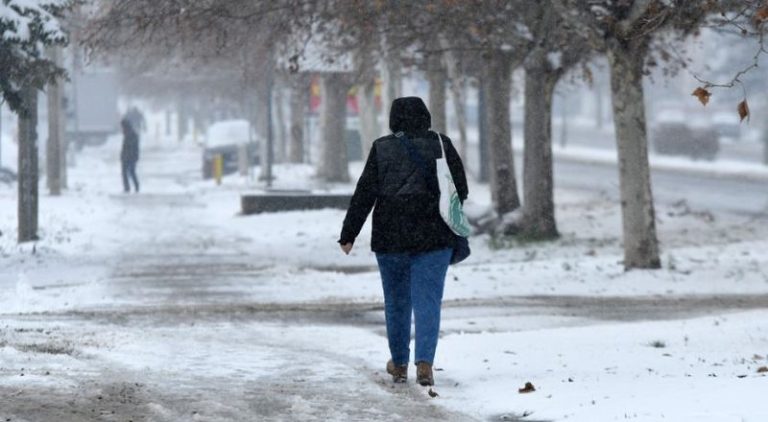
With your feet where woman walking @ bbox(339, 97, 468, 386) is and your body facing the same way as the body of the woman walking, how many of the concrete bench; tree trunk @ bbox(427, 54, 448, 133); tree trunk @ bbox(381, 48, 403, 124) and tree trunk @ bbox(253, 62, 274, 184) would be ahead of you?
4

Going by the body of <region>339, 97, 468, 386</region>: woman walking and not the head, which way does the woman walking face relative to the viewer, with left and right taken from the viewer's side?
facing away from the viewer

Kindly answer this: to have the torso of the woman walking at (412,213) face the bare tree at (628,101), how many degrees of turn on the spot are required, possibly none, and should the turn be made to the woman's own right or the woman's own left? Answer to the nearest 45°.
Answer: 0° — they already face it

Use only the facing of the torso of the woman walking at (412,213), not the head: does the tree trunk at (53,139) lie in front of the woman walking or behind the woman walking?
in front

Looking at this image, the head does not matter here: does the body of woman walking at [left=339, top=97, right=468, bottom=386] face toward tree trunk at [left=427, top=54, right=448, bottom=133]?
yes

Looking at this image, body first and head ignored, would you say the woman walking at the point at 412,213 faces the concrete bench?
yes

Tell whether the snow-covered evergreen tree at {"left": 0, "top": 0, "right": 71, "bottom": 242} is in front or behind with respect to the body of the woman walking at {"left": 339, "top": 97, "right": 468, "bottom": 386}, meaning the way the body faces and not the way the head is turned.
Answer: in front

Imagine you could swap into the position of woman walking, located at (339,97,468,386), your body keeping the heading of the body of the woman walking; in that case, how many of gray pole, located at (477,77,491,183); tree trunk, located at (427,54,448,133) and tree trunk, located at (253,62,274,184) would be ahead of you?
3

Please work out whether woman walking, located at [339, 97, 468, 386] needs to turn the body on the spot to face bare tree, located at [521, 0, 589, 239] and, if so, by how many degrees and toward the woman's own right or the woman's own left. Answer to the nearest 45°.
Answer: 0° — they already face it

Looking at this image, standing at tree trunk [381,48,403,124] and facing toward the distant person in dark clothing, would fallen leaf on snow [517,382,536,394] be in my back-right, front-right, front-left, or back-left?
back-left

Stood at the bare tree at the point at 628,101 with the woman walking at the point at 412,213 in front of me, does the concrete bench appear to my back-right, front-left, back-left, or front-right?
back-right
